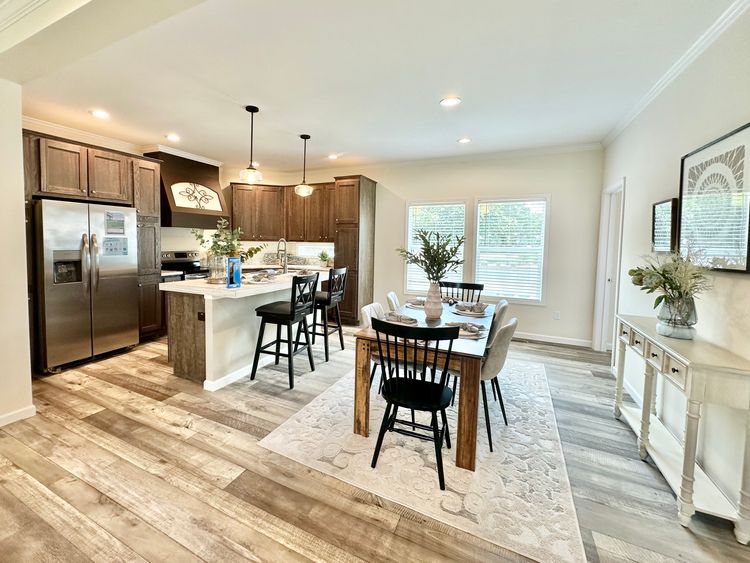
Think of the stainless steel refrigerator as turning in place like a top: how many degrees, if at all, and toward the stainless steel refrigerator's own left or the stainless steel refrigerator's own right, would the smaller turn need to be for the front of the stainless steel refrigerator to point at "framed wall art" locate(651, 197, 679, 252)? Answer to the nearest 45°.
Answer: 0° — it already faces it

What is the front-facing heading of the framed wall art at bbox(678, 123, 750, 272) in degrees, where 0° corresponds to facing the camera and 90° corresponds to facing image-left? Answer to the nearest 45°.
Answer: approximately 45°

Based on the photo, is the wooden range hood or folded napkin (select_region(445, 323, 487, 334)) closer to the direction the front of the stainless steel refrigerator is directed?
the folded napkin

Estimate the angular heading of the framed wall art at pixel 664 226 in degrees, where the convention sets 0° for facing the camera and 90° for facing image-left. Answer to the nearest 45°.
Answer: approximately 45°

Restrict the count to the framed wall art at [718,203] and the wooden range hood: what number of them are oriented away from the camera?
0

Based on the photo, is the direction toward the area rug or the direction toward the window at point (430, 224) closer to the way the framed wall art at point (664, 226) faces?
the area rug

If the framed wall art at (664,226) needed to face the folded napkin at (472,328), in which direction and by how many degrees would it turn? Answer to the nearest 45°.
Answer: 0° — it already faces it

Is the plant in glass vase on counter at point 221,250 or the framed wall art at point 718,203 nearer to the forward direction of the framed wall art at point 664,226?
the plant in glass vase on counter

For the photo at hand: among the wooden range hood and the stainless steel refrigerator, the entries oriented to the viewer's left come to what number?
0
